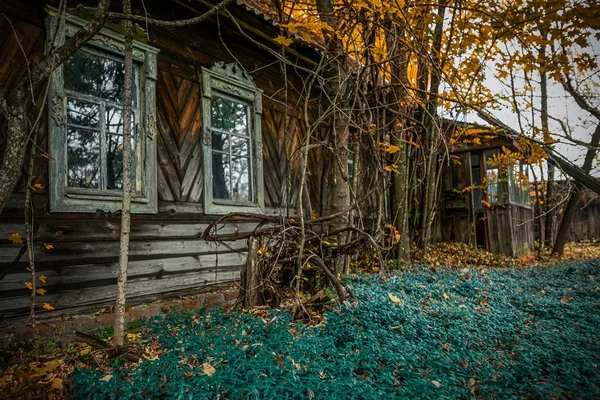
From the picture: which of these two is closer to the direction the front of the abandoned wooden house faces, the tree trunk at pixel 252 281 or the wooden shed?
the tree trunk

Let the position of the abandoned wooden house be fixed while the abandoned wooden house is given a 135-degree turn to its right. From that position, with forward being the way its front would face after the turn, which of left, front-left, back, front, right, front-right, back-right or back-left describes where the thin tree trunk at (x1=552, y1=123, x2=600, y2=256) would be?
back

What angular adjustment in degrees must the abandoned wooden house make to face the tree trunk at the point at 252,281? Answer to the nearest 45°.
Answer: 0° — it already faces it

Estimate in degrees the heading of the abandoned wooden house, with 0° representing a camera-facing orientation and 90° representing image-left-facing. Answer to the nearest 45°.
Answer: approximately 315°

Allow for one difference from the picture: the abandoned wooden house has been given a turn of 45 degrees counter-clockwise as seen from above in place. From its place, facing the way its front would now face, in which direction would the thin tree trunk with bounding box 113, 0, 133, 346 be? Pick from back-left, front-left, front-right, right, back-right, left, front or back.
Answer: right

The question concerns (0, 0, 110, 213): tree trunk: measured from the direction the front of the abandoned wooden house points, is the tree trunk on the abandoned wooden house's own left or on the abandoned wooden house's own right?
on the abandoned wooden house's own right

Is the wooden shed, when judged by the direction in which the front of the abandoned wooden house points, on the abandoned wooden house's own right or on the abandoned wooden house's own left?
on the abandoned wooden house's own left
